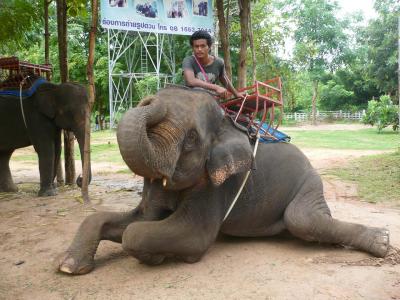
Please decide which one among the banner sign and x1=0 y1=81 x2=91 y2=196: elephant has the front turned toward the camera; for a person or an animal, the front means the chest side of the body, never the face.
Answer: the banner sign

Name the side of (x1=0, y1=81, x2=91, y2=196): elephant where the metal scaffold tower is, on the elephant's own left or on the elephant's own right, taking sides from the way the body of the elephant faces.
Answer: on the elephant's own left

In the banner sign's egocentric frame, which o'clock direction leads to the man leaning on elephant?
The man leaning on elephant is roughly at 12 o'clock from the banner sign.

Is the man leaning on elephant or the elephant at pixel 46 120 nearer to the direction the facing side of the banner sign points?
the man leaning on elephant

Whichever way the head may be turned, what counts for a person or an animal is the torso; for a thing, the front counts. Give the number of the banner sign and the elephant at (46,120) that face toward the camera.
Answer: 1

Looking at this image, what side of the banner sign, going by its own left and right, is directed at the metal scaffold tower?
back

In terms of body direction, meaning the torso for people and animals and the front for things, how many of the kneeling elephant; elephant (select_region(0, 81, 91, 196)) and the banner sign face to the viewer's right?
1

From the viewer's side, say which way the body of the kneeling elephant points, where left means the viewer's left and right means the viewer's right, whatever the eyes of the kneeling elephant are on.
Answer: facing the viewer and to the left of the viewer

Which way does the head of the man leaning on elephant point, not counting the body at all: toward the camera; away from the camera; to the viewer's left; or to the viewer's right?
toward the camera

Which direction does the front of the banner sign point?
toward the camera

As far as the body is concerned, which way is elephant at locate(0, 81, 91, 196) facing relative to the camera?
to the viewer's right

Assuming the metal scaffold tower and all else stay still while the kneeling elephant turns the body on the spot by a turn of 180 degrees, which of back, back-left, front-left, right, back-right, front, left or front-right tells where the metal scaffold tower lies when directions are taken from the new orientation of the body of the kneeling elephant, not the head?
front-left
